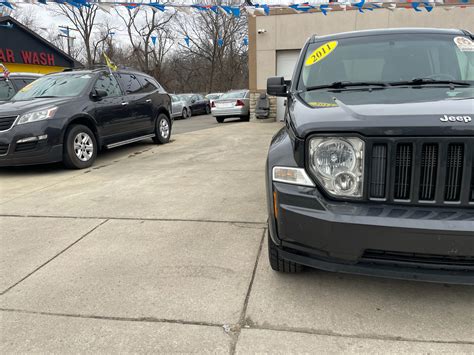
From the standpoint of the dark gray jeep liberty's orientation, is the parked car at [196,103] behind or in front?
behind

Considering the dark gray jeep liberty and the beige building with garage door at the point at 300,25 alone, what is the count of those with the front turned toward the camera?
2

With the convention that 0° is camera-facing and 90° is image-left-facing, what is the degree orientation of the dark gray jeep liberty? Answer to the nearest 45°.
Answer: approximately 0°

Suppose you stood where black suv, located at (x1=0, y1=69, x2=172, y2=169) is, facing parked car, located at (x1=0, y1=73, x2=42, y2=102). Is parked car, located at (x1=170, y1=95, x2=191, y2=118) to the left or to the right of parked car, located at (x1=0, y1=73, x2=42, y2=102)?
right

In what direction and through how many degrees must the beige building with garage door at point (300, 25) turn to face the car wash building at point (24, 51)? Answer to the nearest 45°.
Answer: approximately 90° to its right

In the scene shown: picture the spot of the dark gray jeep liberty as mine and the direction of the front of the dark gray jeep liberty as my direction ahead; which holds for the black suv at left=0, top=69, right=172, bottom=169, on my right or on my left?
on my right

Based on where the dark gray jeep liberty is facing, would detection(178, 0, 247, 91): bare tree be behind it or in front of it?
behind

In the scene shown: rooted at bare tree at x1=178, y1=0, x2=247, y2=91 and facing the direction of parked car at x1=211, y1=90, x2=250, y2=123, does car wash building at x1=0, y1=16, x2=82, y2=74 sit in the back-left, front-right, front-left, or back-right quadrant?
front-right

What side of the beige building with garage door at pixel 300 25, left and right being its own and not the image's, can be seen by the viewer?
front

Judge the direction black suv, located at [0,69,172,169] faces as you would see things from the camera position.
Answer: facing the viewer and to the left of the viewer
